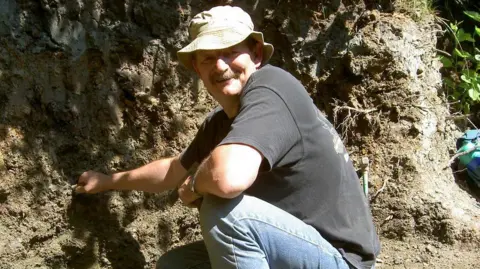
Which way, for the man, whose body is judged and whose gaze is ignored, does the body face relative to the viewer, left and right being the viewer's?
facing to the left of the viewer
